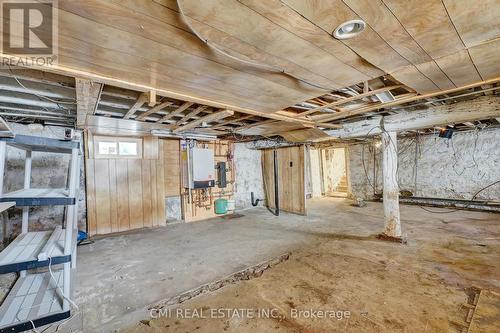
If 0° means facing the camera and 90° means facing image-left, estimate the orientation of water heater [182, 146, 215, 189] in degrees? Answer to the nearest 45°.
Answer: approximately 315°

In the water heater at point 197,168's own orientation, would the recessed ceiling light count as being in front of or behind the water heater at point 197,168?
in front

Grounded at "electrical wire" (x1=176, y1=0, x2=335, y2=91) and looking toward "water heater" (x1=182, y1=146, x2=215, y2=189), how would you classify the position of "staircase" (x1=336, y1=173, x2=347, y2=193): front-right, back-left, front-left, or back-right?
front-right

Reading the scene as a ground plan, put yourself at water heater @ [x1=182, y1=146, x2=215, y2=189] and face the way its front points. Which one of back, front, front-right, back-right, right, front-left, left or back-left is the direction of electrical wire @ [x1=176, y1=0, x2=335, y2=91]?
front-right

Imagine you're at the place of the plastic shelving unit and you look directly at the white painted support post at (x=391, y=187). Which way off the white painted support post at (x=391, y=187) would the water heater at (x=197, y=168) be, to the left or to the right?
left

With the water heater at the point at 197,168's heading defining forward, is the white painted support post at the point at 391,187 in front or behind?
in front

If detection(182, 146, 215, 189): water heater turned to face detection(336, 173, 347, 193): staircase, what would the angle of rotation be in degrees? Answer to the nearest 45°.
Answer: approximately 90° to its left

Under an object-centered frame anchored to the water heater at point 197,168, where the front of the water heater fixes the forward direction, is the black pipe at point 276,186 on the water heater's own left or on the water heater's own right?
on the water heater's own left

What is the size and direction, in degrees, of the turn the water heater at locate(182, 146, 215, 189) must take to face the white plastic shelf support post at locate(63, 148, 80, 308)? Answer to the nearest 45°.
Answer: approximately 45° to its right

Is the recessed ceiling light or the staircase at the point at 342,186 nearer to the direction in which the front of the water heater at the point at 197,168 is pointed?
the recessed ceiling light
